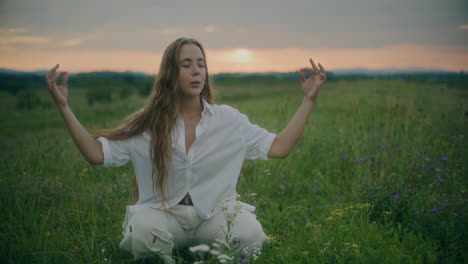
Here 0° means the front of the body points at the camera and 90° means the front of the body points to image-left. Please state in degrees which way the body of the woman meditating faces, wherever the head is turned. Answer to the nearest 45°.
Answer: approximately 0°
